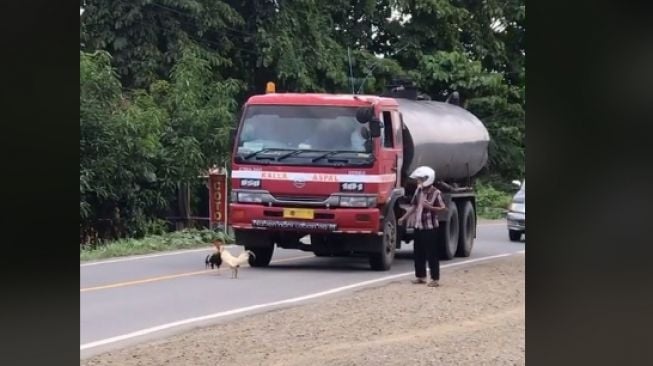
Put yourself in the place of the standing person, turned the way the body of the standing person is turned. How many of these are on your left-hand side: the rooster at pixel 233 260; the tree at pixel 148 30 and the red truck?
0

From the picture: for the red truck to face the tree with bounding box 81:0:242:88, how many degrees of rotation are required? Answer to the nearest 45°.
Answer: approximately 90° to its right

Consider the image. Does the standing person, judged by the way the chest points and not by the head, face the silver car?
no

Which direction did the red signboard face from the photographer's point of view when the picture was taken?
facing the viewer

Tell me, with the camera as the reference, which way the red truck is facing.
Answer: facing the viewer and to the left of the viewer

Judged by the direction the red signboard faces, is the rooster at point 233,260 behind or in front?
in front

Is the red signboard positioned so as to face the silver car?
no

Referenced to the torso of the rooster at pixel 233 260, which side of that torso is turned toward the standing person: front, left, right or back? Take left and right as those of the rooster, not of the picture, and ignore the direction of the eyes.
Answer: back

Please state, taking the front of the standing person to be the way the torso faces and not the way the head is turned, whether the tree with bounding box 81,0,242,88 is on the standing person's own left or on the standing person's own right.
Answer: on the standing person's own right

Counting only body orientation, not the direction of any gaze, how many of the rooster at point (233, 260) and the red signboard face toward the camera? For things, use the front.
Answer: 1

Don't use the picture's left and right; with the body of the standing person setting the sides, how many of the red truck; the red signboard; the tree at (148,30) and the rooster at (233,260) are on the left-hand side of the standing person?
0
